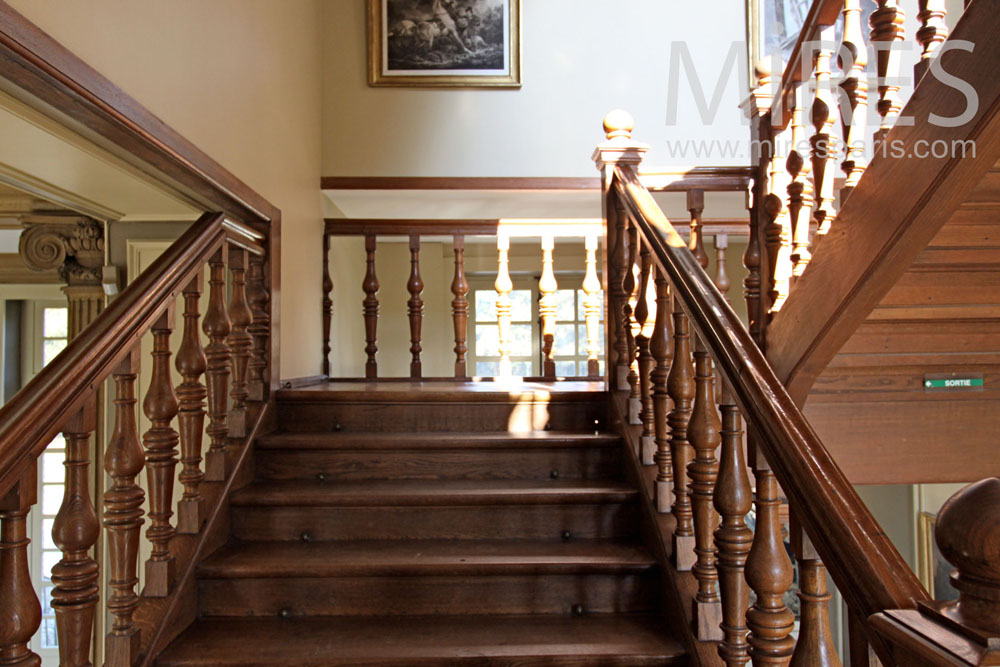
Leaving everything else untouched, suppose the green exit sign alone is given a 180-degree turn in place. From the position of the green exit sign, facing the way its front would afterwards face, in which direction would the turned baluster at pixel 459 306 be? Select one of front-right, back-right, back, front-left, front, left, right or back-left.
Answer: left

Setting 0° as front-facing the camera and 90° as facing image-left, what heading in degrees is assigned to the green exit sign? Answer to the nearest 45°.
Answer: approximately 0°

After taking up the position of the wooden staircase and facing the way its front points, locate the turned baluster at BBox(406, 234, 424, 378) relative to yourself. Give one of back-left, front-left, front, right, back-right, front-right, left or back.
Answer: back

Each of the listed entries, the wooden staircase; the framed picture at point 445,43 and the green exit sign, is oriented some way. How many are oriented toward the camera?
3

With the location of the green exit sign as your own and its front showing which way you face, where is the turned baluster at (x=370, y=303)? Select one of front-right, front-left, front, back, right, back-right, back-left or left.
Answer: right

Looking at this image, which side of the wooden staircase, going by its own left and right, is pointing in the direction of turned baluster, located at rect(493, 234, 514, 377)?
back

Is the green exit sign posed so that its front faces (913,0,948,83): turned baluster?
yes

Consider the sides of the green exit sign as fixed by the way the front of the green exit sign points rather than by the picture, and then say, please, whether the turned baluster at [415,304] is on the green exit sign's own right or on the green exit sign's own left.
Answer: on the green exit sign's own right

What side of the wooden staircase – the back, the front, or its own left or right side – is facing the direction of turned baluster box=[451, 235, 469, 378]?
back

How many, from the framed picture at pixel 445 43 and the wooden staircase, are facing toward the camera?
2

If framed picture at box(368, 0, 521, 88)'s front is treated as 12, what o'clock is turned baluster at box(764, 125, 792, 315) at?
The turned baluster is roughly at 11 o'clock from the framed picture.

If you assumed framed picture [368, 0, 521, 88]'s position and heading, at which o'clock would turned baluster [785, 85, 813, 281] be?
The turned baluster is roughly at 11 o'clock from the framed picture.

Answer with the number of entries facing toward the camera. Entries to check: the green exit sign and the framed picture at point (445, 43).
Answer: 2
